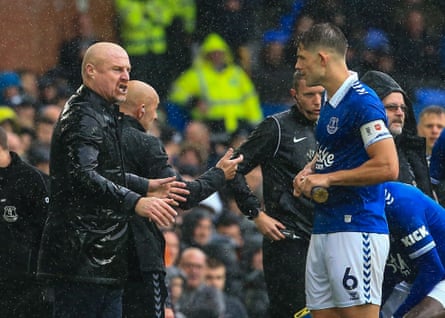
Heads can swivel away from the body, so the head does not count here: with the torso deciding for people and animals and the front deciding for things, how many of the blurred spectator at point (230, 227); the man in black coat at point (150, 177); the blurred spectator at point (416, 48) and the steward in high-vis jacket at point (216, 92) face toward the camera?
3

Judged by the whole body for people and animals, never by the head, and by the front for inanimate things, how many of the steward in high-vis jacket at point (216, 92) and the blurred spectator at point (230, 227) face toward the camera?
2

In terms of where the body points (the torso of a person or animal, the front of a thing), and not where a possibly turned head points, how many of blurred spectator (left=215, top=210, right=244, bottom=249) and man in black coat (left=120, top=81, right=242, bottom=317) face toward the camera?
1

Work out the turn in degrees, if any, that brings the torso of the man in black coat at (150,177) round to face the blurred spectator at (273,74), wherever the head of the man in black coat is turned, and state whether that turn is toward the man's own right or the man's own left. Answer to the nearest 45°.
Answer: approximately 45° to the man's own left

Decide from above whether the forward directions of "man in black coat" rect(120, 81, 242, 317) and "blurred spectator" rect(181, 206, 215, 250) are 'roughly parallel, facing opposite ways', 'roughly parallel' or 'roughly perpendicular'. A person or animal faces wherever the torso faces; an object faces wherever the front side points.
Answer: roughly perpendicular

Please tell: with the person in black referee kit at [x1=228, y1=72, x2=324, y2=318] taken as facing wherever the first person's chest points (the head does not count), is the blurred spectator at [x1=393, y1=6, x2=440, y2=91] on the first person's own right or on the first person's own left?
on the first person's own left

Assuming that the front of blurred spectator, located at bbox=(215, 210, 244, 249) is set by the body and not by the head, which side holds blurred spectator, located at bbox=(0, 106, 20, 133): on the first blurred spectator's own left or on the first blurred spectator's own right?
on the first blurred spectator's own right

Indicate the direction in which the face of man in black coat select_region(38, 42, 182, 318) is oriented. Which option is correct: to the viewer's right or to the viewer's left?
to the viewer's right
